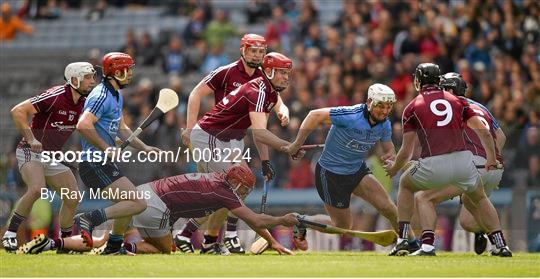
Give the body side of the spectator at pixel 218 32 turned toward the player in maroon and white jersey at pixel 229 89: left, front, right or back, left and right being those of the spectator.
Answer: front

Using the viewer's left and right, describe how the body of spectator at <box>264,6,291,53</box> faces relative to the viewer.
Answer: facing the viewer

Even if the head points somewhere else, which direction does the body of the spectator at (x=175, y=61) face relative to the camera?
toward the camera

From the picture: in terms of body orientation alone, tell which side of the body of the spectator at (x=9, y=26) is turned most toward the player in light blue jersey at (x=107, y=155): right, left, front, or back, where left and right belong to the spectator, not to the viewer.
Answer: front

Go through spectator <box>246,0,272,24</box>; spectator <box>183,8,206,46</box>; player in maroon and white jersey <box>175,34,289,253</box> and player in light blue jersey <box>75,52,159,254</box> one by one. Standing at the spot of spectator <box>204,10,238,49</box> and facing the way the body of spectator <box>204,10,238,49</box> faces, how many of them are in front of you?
2

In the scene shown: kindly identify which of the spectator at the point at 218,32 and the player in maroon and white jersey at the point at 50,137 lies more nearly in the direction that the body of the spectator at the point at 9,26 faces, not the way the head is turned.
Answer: the player in maroon and white jersey

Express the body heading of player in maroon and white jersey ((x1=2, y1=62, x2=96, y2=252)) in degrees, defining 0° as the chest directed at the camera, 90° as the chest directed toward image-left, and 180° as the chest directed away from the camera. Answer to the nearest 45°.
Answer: approximately 315°

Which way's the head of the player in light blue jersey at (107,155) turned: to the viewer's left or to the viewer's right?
to the viewer's right

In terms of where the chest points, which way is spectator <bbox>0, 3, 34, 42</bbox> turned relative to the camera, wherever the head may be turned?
toward the camera

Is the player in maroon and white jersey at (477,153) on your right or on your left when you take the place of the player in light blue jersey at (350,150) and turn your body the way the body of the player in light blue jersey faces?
on your left

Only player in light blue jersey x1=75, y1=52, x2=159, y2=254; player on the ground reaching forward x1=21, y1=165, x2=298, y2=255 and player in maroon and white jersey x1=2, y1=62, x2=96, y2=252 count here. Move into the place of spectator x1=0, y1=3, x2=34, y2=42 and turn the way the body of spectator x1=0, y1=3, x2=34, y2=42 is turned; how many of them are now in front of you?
3

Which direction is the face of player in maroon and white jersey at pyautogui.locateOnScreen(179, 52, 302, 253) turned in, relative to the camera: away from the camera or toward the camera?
toward the camera
